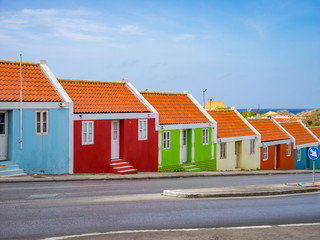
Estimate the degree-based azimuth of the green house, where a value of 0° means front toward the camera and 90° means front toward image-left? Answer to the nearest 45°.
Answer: approximately 315°

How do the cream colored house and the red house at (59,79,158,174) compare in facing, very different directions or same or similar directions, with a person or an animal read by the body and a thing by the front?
same or similar directions

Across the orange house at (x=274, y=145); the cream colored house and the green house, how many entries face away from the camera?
0

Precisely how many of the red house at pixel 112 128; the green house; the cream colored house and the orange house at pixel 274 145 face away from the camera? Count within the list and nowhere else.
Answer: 0

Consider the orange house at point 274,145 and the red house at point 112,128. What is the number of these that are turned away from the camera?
0

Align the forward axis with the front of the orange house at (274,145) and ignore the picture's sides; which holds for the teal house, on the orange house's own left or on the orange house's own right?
on the orange house's own left

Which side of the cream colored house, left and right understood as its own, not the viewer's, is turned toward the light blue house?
right

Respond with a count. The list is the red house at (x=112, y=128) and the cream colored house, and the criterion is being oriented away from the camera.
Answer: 0

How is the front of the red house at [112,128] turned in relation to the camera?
facing the viewer and to the right of the viewer

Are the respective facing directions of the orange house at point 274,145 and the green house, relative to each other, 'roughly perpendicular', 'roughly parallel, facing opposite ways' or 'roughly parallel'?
roughly parallel

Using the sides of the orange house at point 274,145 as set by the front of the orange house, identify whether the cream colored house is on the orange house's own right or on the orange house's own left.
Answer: on the orange house's own right

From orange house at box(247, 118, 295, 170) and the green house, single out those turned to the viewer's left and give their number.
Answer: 0

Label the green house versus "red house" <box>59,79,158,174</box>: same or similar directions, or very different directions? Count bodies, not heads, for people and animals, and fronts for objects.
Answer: same or similar directions

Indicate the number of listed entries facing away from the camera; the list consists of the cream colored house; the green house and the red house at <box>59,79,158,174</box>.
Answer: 0

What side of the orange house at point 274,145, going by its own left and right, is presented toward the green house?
right
